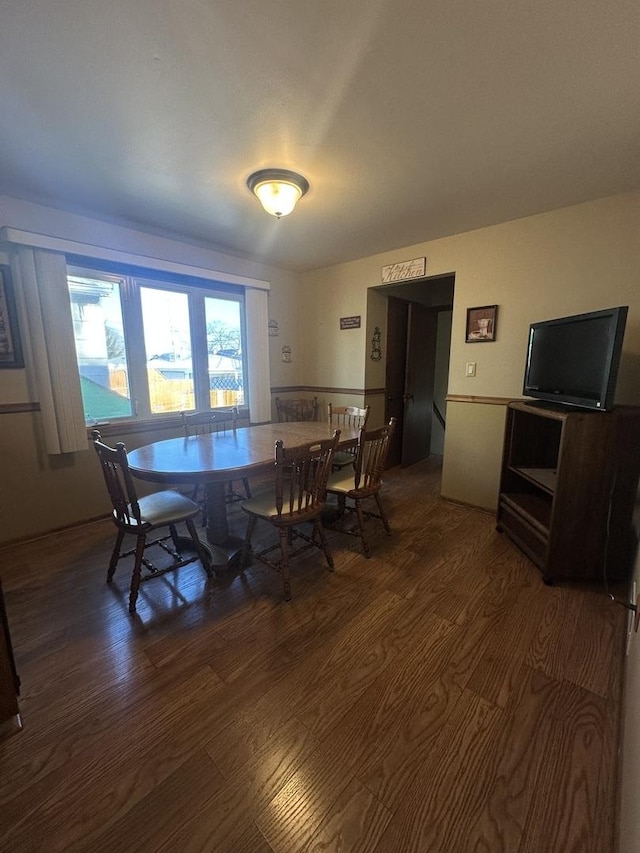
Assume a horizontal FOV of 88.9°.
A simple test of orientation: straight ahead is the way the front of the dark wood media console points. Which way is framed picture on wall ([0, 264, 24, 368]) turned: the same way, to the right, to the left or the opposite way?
the opposite way

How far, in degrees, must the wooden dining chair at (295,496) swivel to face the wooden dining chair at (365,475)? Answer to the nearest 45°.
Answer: approximately 90° to its right

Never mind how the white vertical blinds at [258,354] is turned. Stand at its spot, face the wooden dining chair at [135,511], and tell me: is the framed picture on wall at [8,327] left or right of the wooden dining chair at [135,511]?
right

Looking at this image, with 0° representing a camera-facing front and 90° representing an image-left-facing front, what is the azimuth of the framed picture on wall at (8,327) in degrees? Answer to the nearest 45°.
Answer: approximately 315°

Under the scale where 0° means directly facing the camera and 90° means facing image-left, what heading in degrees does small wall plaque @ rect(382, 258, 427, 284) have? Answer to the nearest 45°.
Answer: approximately 45°

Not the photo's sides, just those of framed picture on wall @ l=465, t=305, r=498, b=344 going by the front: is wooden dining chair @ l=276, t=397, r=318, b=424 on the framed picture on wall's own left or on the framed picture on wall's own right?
on the framed picture on wall's own right

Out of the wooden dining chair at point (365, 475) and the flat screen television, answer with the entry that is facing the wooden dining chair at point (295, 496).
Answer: the flat screen television

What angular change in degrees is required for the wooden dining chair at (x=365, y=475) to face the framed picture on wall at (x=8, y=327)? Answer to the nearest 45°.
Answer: approximately 45° to its left

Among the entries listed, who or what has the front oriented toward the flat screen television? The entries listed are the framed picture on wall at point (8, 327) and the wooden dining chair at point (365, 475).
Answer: the framed picture on wall

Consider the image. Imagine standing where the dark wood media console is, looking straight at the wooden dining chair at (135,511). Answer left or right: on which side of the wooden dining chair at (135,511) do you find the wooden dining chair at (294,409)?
right

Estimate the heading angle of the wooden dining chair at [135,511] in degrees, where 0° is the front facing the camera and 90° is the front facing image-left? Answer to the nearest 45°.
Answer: approximately 225°

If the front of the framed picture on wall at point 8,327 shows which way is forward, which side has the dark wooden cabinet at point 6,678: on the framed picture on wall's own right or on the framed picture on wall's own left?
on the framed picture on wall's own right
